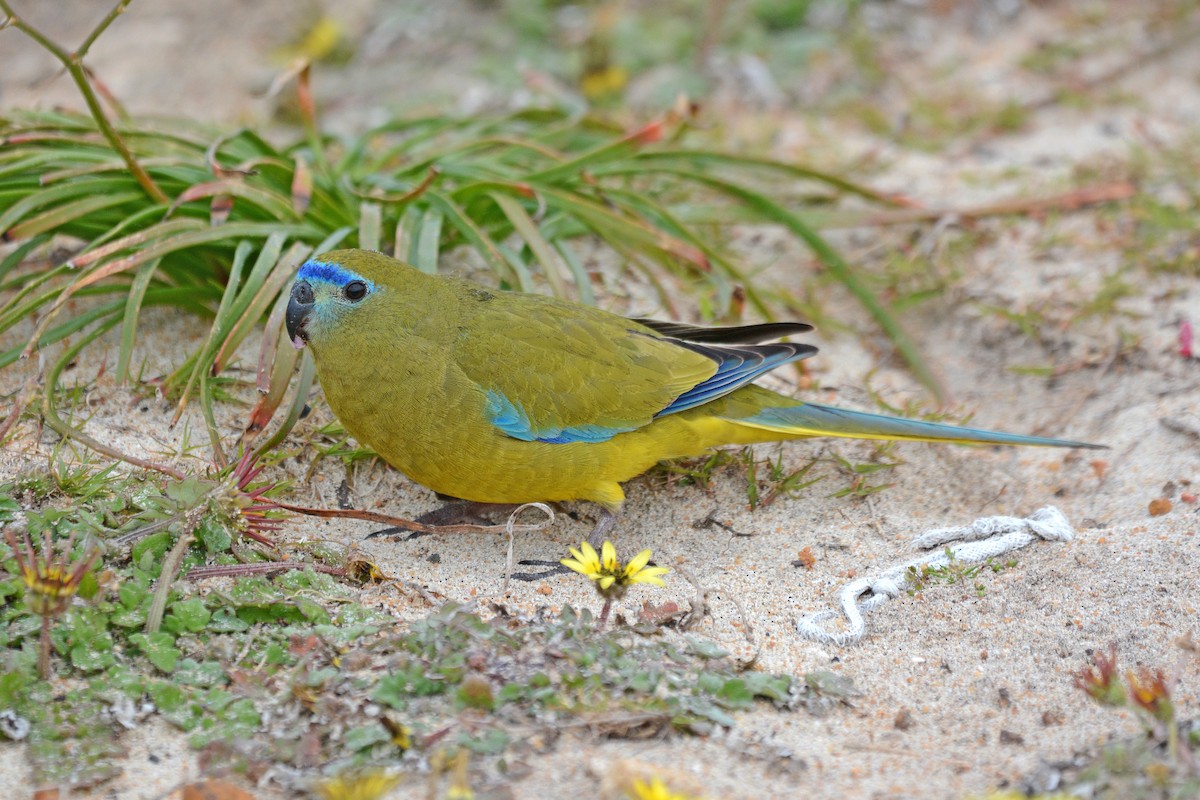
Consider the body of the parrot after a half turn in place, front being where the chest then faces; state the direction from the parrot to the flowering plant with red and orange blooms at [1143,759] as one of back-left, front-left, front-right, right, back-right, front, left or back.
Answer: front-right

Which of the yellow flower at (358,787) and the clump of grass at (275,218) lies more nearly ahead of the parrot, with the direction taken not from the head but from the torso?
the clump of grass

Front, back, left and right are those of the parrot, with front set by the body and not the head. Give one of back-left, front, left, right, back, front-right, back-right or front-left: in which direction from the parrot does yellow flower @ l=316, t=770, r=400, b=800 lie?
left

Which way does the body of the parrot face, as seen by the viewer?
to the viewer's left

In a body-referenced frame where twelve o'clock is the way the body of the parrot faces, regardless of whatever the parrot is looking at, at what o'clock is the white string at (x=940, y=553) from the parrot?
The white string is roughly at 6 o'clock from the parrot.

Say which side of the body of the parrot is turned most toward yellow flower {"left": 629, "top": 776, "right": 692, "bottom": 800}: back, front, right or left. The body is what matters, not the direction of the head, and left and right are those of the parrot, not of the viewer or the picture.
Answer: left

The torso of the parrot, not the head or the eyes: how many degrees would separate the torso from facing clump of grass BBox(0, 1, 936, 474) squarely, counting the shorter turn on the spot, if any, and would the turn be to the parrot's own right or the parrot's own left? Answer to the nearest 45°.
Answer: approximately 45° to the parrot's own right

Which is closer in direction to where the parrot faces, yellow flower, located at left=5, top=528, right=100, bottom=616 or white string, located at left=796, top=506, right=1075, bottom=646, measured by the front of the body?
the yellow flower
